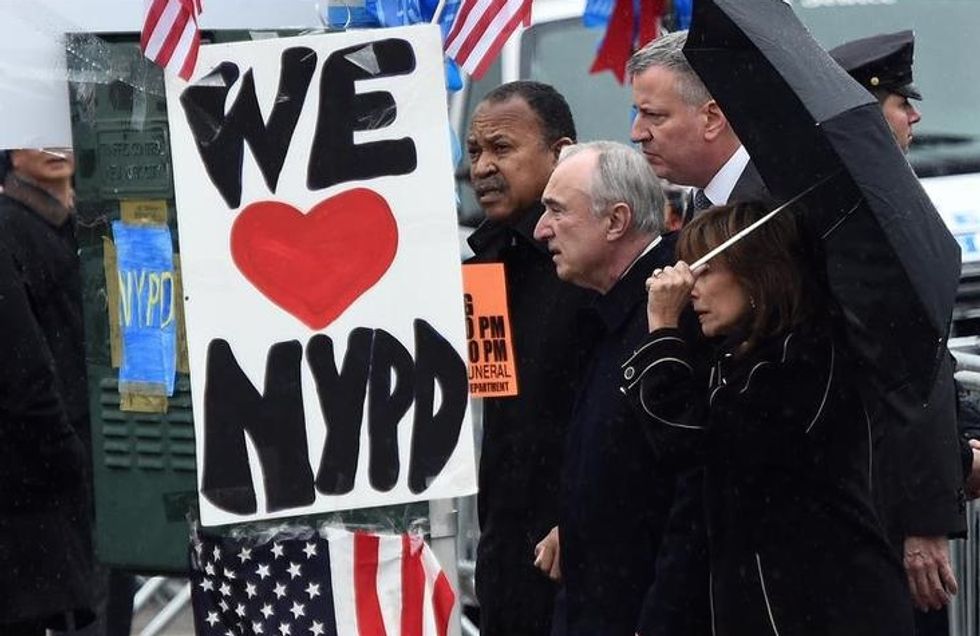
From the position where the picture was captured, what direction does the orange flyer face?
facing the viewer

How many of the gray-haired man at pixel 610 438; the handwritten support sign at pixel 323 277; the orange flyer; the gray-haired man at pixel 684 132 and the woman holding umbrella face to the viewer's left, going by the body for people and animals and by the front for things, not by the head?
3

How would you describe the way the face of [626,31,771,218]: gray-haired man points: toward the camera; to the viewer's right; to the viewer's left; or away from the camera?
to the viewer's left

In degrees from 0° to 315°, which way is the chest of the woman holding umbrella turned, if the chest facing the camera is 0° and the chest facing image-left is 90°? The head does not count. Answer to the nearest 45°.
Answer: approximately 90°

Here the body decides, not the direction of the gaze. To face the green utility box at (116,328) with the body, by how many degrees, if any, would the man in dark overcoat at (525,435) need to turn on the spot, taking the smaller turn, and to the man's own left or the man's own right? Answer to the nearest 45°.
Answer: approximately 45° to the man's own right

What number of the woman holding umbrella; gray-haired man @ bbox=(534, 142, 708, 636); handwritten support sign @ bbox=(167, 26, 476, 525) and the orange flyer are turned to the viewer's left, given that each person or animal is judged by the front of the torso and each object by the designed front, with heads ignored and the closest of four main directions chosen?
2

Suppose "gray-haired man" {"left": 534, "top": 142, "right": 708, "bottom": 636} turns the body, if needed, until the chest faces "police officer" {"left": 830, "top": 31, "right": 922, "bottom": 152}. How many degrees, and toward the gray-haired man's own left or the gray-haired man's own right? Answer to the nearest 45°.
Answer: approximately 135° to the gray-haired man's own right

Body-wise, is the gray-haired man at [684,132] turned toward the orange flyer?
yes

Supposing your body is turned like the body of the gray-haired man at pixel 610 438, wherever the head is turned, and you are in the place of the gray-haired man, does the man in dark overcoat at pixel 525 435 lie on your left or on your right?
on your right

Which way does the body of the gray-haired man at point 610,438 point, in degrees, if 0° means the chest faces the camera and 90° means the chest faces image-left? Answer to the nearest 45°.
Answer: approximately 90°

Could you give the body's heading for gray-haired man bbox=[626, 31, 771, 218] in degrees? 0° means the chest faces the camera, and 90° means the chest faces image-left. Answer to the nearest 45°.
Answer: approximately 90°

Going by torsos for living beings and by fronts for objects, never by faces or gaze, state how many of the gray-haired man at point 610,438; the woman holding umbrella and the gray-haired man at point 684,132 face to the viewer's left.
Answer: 3

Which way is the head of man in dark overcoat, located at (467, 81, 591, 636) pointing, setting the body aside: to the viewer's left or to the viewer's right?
to the viewer's left
